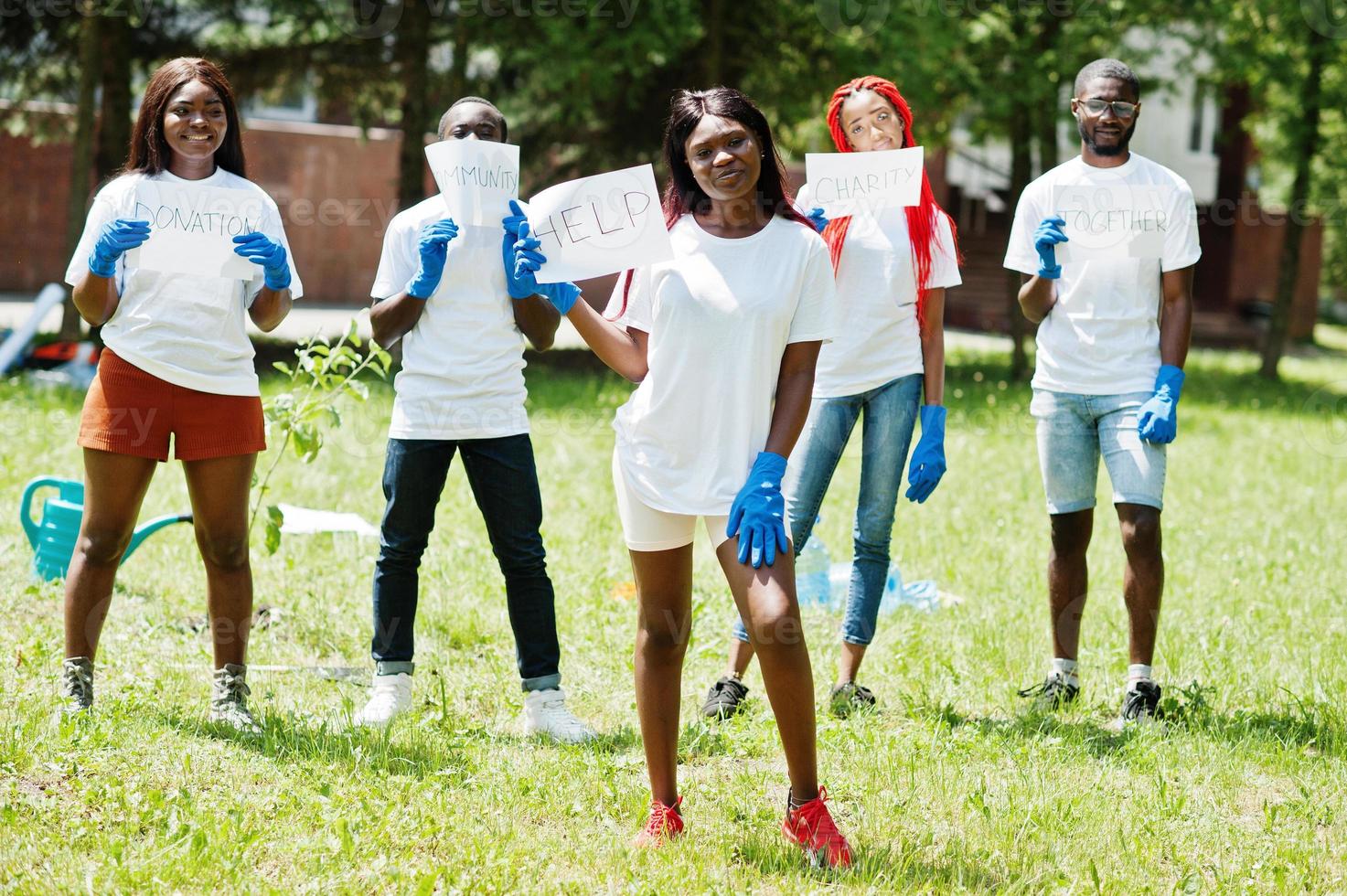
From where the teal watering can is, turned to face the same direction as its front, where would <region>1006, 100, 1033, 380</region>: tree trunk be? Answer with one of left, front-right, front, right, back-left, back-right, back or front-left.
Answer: front-left

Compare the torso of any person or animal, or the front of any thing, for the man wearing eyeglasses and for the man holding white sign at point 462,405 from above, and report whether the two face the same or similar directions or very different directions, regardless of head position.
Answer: same or similar directions

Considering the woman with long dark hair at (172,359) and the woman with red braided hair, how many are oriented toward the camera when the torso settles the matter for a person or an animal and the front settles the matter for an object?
2

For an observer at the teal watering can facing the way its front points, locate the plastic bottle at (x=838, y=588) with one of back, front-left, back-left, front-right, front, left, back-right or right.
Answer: front

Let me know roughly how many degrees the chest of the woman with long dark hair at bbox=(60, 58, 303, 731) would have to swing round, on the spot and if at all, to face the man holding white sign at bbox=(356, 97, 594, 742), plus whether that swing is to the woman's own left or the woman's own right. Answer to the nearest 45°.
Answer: approximately 90° to the woman's own left

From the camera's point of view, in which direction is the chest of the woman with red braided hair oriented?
toward the camera

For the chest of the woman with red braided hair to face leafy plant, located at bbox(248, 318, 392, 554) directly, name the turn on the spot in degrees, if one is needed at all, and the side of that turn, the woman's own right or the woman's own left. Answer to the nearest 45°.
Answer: approximately 90° to the woman's own right

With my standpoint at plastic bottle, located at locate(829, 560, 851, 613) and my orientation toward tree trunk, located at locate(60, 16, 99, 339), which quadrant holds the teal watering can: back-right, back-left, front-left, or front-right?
front-left

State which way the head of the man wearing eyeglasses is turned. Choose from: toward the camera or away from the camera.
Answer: toward the camera

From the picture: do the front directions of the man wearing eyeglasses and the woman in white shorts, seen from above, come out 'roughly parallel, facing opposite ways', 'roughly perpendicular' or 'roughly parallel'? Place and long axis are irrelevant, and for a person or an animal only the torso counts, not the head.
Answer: roughly parallel

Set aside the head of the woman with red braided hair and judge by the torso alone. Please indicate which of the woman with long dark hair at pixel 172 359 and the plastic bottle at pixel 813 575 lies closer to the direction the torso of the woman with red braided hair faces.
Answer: the woman with long dark hair

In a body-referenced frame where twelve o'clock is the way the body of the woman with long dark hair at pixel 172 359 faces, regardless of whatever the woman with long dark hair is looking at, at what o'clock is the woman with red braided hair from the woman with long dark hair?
The woman with red braided hair is roughly at 9 o'clock from the woman with long dark hair.

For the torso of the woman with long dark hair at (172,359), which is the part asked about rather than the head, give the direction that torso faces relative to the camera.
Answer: toward the camera
